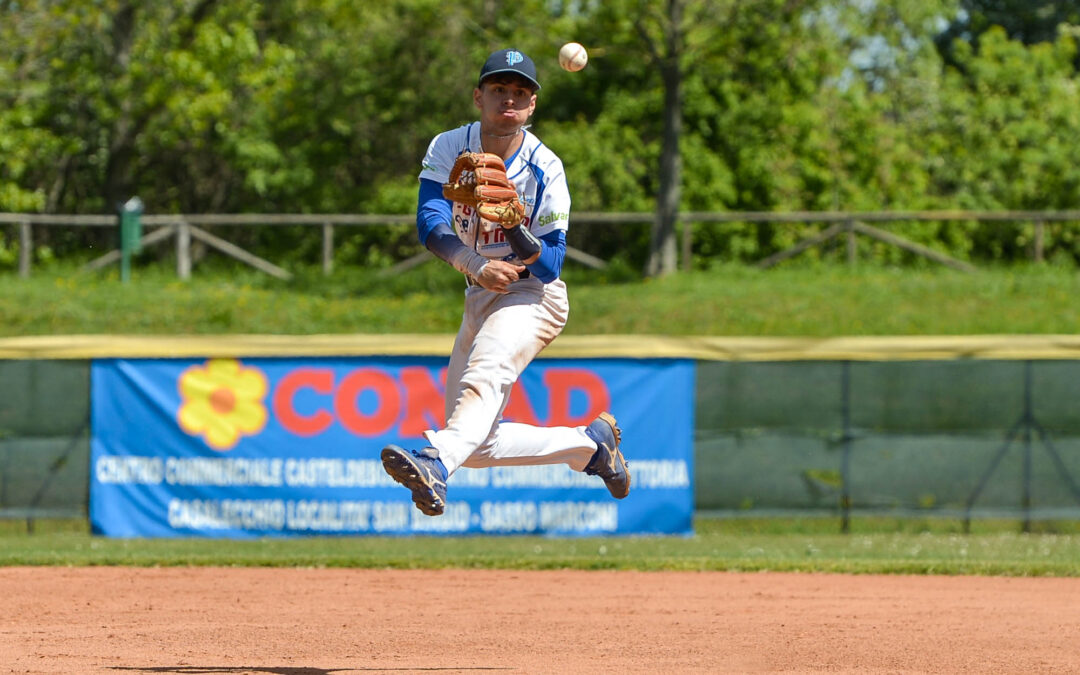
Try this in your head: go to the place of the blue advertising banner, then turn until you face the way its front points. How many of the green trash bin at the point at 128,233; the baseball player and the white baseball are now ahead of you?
2

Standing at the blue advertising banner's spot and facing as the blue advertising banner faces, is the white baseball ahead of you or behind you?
ahead

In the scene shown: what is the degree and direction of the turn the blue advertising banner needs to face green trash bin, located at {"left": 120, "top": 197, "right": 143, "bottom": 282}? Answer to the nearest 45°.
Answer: approximately 180°

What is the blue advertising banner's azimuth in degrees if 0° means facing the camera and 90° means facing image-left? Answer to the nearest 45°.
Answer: approximately 0°

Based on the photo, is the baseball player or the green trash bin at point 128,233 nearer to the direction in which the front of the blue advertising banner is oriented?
the baseball player

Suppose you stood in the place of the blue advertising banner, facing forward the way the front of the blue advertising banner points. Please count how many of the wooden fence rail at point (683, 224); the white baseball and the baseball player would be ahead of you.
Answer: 2

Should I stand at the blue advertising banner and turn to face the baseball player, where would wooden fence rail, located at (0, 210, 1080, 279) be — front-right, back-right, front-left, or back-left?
back-left

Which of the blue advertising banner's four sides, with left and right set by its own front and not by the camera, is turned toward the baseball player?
front

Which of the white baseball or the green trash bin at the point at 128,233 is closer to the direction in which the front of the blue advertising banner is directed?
the white baseball

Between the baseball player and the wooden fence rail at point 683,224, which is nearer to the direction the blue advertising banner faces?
the baseball player

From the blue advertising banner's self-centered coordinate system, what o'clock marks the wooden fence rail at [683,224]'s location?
The wooden fence rail is roughly at 7 o'clock from the blue advertising banner.
